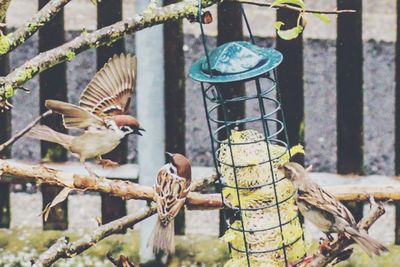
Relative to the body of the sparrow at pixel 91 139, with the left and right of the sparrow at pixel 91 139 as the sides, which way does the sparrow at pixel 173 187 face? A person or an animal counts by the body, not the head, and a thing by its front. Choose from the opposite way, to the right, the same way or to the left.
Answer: to the left

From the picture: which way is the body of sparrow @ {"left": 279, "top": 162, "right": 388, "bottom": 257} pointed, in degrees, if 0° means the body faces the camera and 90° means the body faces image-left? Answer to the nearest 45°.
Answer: approximately 90°

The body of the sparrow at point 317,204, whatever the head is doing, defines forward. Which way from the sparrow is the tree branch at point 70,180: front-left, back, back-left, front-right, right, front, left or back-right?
front

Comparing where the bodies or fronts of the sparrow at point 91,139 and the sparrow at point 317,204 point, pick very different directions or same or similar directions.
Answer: very different directions

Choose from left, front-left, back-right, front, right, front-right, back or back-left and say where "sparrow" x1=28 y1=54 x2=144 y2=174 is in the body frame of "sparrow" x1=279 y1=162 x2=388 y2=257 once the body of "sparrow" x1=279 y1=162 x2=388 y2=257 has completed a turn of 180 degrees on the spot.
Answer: back

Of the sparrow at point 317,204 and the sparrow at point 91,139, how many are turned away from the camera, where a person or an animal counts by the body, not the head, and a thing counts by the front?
0

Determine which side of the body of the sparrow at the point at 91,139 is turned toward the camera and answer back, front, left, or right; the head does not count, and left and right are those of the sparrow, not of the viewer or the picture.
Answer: right

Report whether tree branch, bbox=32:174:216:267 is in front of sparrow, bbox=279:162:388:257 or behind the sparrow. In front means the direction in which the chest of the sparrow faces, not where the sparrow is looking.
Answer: in front

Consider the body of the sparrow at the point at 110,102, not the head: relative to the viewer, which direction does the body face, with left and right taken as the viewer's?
facing to the right of the viewer

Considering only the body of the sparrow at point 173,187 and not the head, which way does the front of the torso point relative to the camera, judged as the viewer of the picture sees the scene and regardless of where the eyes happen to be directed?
away from the camera
